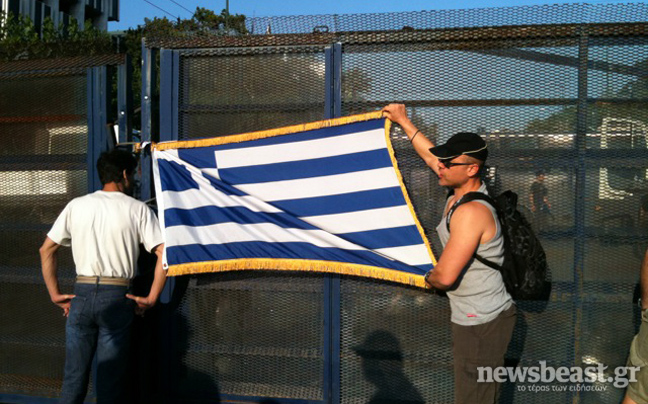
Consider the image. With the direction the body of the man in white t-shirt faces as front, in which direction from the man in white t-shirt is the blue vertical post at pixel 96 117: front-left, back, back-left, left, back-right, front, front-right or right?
front

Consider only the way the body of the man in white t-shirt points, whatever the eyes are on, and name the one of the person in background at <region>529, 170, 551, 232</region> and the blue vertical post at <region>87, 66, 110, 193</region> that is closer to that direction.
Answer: the blue vertical post

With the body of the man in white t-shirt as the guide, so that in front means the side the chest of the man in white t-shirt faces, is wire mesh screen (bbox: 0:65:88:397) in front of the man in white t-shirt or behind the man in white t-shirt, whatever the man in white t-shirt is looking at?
in front

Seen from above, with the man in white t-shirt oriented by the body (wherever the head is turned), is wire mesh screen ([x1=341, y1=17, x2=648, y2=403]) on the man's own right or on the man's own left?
on the man's own right

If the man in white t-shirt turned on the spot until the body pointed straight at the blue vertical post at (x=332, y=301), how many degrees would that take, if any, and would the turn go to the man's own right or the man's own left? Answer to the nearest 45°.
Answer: approximately 90° to the man's own right

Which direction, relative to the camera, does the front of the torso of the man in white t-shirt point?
away from the camera

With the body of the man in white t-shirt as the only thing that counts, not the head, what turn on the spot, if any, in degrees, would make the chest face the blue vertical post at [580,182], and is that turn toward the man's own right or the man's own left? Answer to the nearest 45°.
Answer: approximately 90° to the man's own right

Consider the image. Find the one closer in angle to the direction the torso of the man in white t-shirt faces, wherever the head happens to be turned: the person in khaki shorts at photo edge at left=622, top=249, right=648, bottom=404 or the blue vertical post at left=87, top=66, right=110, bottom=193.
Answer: the blue vertical post

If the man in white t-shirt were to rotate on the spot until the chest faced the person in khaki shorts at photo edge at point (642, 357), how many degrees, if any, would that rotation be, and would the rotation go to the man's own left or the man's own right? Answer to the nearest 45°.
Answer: approximately 135° to the man's own right
